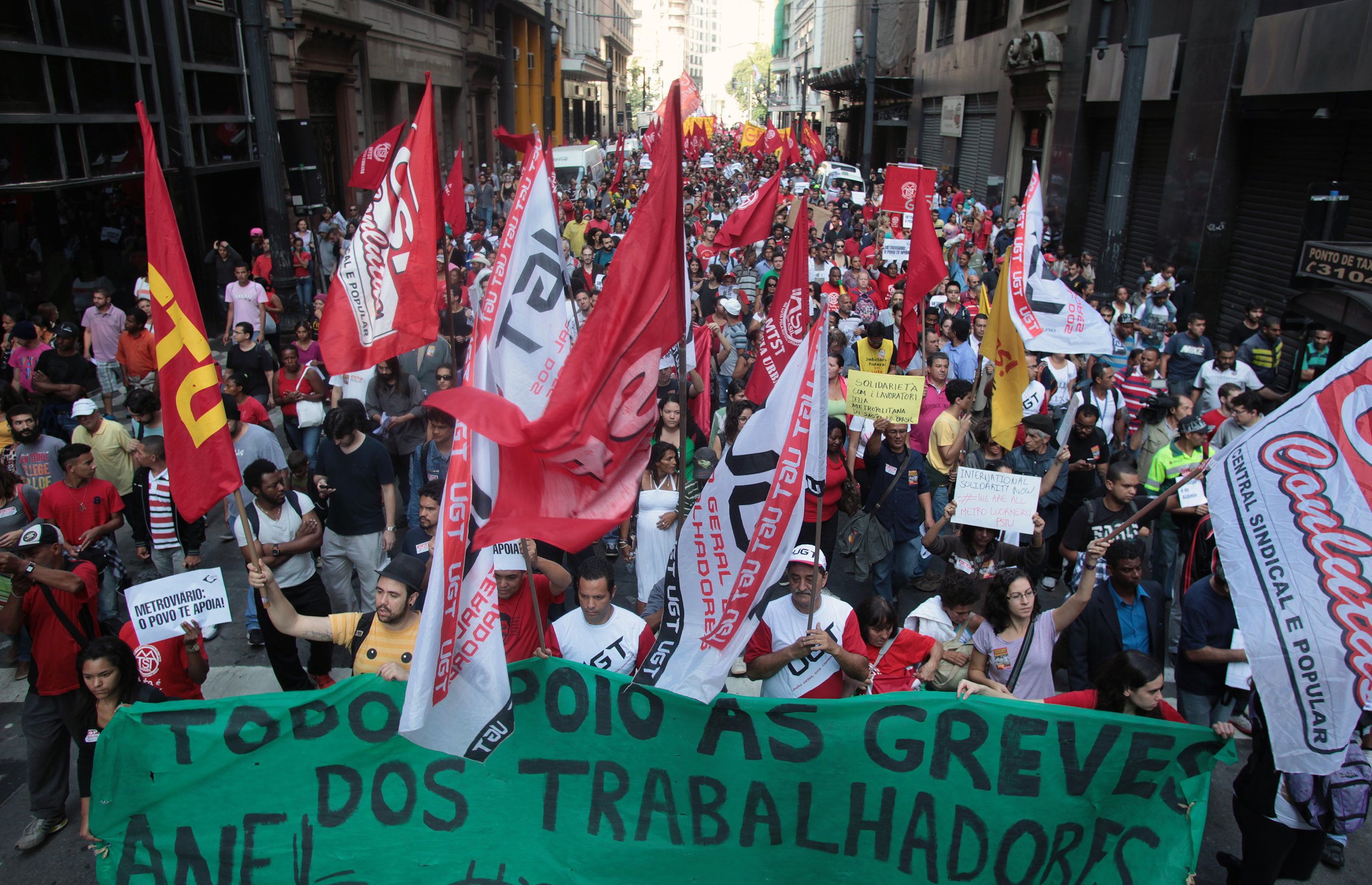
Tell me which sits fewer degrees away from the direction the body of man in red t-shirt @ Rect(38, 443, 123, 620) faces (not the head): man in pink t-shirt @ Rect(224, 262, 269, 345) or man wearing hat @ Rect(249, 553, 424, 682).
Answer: the man wearing hat

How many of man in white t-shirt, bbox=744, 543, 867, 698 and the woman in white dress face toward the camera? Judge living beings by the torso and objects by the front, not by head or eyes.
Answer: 2

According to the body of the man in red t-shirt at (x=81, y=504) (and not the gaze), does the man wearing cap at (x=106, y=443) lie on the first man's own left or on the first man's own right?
on the first man's own left

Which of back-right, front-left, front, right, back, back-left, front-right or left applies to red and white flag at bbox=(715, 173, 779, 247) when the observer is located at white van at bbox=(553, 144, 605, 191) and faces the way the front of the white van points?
front-left

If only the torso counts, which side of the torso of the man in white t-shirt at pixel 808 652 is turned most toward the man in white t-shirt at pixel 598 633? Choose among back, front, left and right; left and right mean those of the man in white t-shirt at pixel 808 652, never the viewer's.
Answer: right

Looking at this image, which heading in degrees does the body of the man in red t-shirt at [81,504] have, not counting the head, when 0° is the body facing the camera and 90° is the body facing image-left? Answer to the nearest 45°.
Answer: approximately 315°

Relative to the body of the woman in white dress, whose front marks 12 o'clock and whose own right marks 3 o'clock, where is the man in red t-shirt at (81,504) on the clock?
The man in red t-shirt is roughly at 3 o'clock from the woman in white dress.

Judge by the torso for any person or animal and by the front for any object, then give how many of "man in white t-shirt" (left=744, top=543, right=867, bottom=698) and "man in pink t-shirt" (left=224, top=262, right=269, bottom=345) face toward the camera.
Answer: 2

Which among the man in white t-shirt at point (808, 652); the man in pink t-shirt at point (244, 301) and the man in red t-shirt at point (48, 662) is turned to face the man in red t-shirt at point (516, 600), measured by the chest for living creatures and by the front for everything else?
the man in pink t-shirt at point (244, 301)

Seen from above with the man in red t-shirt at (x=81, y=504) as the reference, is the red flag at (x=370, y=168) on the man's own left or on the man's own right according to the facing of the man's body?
on the man's own left

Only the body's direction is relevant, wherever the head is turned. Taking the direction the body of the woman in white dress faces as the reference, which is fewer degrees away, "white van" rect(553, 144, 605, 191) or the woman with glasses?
the woman with glasses
